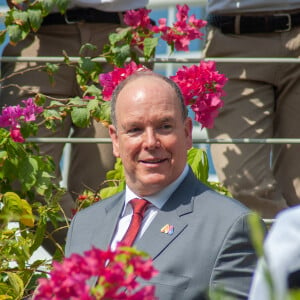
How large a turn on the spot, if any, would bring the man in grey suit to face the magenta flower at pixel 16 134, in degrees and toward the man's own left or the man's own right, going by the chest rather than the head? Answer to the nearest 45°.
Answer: approximately 90° to the man's own right

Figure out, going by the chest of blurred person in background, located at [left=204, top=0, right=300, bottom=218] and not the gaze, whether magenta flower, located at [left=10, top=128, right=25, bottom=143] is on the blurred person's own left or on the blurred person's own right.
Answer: on the blurred person's own right

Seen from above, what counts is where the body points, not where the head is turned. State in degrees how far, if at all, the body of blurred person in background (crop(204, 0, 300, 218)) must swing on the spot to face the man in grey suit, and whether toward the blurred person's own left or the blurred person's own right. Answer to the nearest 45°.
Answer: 0° — they already face them

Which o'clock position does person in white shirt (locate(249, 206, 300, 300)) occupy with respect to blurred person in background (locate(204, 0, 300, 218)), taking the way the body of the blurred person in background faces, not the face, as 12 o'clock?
The person in white shirt is roughly at 12 o'clock from the blurred person in background.

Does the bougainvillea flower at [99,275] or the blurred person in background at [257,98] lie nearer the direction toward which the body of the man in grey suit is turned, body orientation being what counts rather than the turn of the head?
the bougainvillea flower

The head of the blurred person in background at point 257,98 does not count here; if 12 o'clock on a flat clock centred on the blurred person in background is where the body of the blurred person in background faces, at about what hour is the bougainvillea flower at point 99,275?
The bougainvillea flower is roughly at 12 o'clock from the blurred person in background.

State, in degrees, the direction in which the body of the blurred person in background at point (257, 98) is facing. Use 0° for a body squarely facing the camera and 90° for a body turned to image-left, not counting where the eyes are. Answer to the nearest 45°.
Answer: approximately 0°
